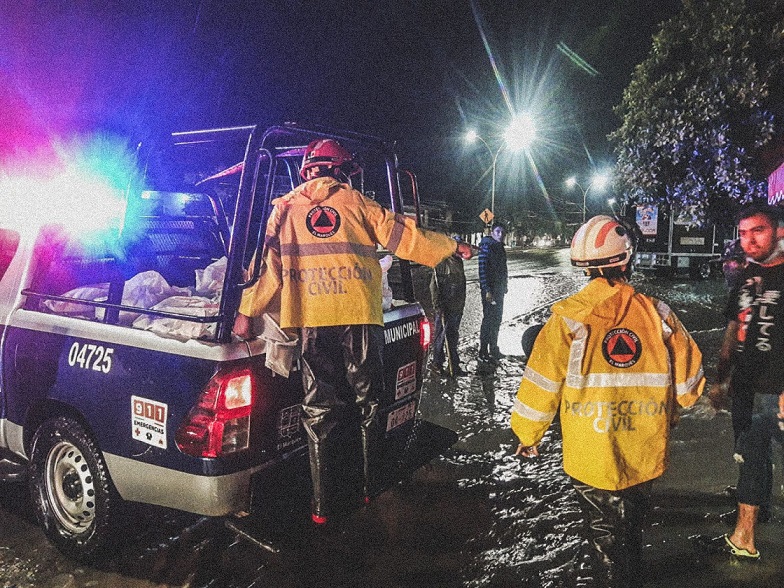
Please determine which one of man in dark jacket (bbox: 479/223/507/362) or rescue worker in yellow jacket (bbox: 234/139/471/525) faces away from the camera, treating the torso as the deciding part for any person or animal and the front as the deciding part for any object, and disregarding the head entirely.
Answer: the rescue worker in yellow jacket

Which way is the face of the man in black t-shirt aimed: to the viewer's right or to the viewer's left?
to the viewer's left

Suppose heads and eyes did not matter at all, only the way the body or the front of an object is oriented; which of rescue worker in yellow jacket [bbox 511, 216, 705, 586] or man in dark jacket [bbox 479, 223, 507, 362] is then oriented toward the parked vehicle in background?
the rescue worker in yellow jacket

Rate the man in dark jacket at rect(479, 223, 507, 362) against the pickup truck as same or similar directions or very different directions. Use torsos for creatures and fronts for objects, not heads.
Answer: very different directions

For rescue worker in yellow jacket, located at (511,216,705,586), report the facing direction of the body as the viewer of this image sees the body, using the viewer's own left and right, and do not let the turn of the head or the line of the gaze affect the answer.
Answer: facing away from the viewer

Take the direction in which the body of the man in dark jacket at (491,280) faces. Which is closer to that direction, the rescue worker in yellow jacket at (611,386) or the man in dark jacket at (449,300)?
the rescue worker in yellow jacket

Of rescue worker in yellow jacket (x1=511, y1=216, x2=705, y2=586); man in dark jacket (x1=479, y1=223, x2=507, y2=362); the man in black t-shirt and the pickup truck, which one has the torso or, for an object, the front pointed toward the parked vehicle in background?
the rescue worker in yellow jacket

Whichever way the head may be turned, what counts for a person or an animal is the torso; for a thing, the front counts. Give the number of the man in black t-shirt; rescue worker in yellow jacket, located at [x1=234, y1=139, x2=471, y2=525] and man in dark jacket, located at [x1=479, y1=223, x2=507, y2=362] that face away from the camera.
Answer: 1

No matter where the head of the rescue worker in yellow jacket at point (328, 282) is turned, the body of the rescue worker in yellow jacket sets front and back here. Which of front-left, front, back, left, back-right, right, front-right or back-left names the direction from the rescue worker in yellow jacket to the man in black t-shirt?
right

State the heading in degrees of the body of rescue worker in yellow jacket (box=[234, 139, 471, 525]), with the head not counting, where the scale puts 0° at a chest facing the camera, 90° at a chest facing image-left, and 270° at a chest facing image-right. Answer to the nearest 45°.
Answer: approximately 180°

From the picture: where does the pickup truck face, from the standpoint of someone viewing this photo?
facing away from the viewer and to the left of the viewer

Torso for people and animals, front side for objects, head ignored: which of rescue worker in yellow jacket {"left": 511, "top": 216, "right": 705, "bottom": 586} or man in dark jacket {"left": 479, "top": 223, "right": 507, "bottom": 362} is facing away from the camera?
the rescue worker in yellow jacket

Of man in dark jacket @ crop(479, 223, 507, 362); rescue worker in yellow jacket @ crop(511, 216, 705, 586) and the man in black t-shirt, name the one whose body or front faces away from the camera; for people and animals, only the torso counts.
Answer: the rescue worker in yellow jacket

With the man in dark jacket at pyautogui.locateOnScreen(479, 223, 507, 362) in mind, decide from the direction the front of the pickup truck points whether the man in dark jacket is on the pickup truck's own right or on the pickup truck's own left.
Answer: on the pickup truck's own right

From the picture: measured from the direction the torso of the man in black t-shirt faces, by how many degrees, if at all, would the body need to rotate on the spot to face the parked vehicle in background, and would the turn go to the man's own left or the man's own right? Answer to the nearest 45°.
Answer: approximately 135° to the man's own right

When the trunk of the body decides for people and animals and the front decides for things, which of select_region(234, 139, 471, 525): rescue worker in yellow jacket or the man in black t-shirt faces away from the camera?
the rescue worker in yellow jacket

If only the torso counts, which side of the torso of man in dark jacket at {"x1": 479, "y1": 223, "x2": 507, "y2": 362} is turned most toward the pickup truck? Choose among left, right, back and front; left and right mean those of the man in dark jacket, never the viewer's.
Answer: right
